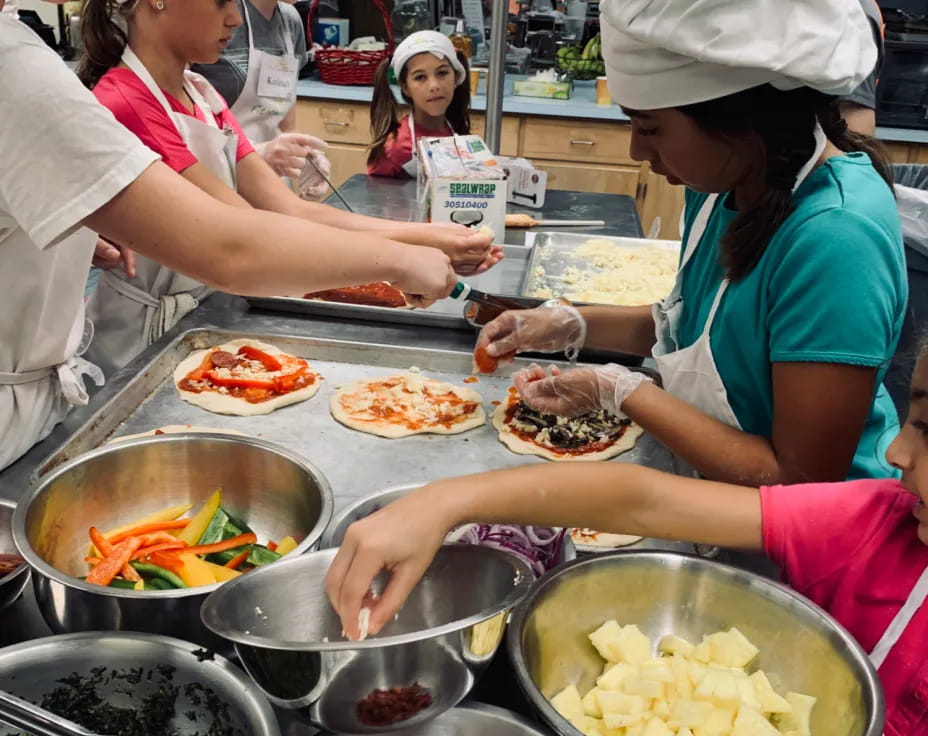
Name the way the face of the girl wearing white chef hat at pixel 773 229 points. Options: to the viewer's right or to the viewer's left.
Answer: to the viewer's left

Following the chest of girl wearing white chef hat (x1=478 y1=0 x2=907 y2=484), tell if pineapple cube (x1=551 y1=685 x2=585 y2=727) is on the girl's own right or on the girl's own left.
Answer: on the girl's own left

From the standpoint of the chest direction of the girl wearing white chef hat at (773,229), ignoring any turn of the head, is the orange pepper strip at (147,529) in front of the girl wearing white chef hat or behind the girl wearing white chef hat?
in front

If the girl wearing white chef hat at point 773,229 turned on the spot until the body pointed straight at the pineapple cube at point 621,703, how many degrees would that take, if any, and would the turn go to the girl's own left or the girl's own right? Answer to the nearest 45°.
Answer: approximately 90° to the girl's own left

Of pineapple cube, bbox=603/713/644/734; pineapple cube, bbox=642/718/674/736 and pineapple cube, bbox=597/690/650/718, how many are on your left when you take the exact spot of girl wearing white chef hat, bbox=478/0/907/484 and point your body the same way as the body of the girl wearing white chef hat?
3

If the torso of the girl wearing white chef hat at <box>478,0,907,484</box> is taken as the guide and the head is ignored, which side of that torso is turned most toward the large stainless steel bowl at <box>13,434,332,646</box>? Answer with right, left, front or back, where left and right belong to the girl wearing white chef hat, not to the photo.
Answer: front

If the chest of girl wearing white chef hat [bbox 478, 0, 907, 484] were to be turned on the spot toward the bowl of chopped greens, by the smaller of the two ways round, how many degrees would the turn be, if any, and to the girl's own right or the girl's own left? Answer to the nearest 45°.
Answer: approximately 45° to the girl's own left

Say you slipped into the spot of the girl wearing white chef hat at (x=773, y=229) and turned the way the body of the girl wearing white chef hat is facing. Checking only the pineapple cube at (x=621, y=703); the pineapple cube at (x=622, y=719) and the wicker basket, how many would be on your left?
2

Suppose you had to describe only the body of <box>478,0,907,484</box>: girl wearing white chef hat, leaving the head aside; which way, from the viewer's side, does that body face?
to the viewer's left

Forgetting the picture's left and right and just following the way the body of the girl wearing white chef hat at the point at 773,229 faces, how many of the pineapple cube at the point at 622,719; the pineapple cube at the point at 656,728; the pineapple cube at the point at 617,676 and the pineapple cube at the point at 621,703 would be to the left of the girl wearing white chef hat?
4

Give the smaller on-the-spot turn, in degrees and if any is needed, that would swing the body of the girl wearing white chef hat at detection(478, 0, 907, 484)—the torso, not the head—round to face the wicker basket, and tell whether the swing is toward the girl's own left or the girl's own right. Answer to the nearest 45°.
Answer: approximately 45° to the girl's own right

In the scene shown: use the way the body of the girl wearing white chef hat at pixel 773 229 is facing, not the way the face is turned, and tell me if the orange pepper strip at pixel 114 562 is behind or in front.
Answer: in front

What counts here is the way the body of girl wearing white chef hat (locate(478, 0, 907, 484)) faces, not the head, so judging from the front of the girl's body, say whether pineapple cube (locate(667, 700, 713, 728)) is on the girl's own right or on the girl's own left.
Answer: on the girl's own left
